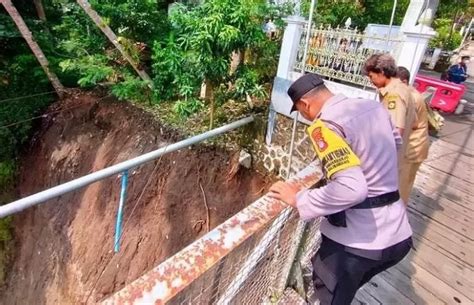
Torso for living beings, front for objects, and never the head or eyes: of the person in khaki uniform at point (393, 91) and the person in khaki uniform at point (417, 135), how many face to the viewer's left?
2

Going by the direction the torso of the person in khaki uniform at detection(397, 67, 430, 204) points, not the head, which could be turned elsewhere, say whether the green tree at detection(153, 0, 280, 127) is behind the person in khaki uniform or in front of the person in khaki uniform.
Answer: in front

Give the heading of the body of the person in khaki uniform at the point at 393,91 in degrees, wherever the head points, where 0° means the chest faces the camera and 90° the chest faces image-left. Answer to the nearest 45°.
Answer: approximately 90°

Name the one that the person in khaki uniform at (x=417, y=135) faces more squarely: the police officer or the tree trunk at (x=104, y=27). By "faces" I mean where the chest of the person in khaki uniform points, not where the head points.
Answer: the tree trunk

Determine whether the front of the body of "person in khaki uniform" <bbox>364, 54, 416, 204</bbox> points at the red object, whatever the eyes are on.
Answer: no

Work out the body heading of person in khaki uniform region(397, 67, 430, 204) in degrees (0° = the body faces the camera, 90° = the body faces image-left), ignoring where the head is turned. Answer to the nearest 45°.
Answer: approximately 90°

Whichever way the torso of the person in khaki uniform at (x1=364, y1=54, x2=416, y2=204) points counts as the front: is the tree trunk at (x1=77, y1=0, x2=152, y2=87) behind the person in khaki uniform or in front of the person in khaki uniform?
in front

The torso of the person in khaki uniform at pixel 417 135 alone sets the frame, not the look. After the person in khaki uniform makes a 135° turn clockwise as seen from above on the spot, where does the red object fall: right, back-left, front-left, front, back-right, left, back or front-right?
front-left

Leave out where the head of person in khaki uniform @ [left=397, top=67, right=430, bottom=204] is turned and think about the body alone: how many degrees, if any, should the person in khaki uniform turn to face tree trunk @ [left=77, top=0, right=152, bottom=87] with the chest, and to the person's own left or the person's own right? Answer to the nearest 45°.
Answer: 0° — they already face it

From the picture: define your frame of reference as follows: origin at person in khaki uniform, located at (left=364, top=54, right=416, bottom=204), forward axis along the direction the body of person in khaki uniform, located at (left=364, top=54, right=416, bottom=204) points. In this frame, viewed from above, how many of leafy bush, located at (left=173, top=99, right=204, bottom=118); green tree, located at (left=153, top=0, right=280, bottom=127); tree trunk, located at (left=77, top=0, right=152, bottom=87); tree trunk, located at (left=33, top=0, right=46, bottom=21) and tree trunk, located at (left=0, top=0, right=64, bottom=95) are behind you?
0

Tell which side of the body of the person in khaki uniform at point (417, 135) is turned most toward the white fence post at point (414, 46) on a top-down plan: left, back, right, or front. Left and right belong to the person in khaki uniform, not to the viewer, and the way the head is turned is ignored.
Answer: right

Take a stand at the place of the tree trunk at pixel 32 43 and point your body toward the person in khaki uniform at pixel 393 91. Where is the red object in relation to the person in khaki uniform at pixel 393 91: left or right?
left

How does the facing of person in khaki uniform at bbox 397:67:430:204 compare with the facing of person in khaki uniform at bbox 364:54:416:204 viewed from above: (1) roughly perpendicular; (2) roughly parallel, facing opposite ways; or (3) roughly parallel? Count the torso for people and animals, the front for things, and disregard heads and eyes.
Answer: roughly parallel

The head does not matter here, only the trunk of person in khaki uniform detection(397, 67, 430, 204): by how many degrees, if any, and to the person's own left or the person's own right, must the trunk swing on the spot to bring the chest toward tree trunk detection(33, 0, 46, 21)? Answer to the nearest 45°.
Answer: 0° — they already face it
